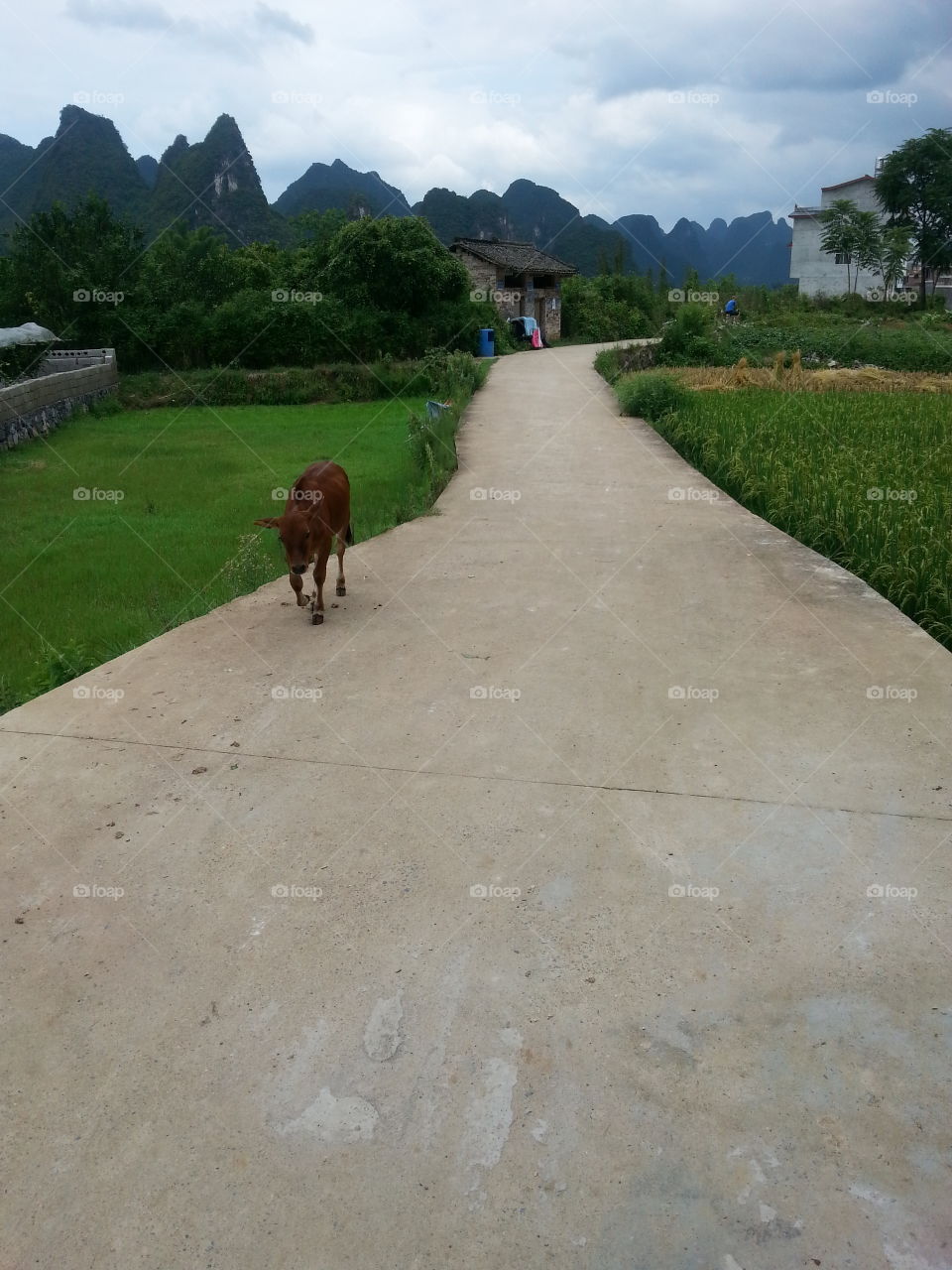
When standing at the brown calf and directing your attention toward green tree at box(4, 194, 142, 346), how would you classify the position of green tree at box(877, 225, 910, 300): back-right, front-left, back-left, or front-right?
front-right

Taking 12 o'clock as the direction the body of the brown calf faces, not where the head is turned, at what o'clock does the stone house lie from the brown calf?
The stone house is roughly at 5 o'clock from the brown calf.

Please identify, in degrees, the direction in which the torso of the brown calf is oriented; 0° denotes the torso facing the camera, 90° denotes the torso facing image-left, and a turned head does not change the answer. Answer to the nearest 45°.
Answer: approximately 45°

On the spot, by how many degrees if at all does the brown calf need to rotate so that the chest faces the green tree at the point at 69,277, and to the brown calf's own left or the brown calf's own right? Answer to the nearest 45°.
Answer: approximately 135° to the brown calf's own right

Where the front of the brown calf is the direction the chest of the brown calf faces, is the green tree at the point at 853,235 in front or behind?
behind

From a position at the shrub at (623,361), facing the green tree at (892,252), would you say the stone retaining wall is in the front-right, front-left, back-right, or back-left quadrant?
back-left

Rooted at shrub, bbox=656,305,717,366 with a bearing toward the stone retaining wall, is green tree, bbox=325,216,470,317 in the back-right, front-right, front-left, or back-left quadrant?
front-right

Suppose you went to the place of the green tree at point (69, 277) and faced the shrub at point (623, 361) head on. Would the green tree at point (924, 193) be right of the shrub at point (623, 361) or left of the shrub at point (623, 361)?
left

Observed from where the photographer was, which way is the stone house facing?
facing the viewer and to the right of the viewer

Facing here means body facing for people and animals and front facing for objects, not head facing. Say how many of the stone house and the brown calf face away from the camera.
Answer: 0

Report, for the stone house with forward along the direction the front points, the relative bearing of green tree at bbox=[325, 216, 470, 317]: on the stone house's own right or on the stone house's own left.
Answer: on the stone house's own right

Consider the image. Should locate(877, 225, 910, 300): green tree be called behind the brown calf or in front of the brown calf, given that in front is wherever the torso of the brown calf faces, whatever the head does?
behind

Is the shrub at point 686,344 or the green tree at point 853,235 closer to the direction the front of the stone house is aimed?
the shrub

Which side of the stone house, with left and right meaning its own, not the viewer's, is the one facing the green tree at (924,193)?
left
